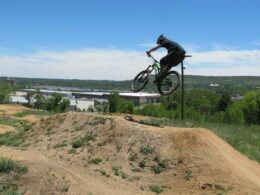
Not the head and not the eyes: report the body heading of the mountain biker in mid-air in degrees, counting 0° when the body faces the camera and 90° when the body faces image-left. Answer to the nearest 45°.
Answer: approximately 90°
